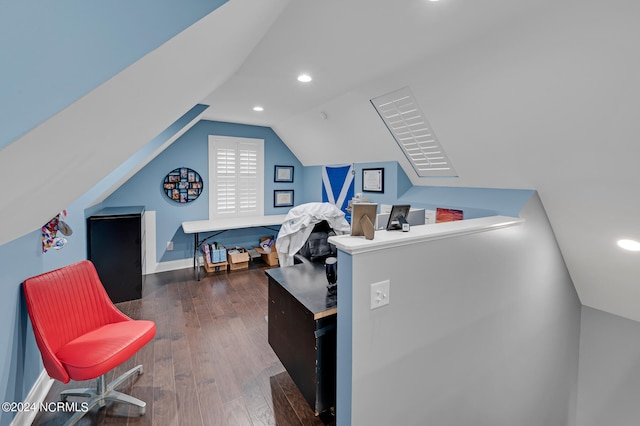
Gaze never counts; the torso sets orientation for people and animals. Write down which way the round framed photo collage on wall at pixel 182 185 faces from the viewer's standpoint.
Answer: facing the viewer

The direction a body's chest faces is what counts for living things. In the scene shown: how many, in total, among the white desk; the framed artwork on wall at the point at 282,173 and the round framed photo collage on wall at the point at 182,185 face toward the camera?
3

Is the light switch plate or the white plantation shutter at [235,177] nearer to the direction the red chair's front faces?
the light switch plate

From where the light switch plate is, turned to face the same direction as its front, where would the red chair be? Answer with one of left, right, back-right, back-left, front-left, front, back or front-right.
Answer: back-right

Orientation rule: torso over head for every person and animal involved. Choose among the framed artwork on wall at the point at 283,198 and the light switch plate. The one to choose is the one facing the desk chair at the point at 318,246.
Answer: the framed artwork on wall

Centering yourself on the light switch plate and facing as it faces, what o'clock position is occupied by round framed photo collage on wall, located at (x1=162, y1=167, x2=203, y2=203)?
The round framed photo collage on wall is roughly at 6 o'clock from the light switch plate.

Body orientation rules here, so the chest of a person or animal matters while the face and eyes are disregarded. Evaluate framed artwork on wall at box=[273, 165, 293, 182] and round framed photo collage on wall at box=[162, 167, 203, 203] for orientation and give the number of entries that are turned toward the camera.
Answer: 2

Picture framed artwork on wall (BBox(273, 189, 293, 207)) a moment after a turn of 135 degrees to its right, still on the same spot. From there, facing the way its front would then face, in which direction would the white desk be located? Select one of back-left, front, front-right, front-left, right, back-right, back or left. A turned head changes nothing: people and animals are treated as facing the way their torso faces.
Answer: left

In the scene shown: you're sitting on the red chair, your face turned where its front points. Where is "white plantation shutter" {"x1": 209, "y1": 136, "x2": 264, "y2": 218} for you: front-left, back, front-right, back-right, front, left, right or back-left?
left

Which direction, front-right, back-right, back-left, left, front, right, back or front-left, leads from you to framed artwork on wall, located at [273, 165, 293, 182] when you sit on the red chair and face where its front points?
left

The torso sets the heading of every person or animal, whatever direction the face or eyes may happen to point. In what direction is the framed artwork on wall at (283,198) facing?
toward the camera

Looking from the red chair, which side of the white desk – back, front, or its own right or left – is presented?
front
